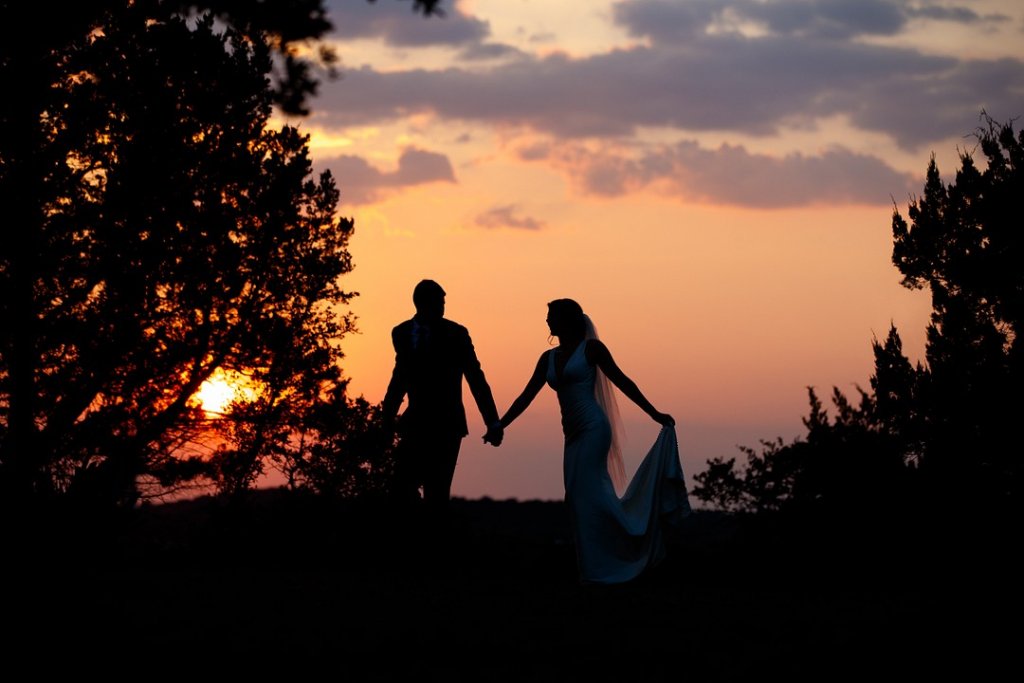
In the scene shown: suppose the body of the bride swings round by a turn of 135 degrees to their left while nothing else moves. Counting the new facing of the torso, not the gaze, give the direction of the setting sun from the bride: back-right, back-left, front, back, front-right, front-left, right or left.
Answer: back-left

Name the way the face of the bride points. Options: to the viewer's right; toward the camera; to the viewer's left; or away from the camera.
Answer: to the viewer's left

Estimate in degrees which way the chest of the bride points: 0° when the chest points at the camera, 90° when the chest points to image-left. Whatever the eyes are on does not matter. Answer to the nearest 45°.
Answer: approximately 45°

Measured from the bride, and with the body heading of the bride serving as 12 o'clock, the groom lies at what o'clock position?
The groom is roughly at 1 o'clock from the bride.

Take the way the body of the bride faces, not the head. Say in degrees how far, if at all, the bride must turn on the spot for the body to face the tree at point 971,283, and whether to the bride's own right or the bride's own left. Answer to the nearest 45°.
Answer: approximately 180°

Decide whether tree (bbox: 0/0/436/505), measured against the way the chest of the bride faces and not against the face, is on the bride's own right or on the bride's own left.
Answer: on the bride's own right
